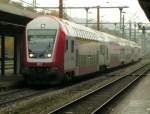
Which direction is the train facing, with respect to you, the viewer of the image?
facing the viewer and to the left of the viewer
